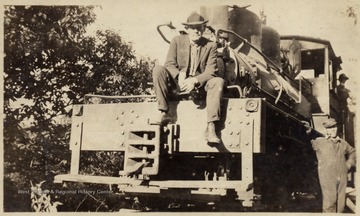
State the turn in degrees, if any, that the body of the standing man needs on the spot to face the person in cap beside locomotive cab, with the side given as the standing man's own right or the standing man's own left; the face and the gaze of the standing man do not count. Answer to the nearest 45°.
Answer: approximately 180°

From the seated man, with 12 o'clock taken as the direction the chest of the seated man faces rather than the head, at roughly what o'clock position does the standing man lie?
The standing man is roughly at 8 o'clock from the seated man.

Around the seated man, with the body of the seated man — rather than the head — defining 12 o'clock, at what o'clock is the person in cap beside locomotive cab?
The person in cap beside locomotive cab is roughly at 7 o'clock from the seated man.

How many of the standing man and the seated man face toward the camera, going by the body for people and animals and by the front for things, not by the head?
2

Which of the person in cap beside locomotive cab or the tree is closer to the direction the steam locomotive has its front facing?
the tree

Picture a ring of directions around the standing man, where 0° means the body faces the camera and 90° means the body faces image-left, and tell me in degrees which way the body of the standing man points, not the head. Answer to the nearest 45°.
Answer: approximately 0°

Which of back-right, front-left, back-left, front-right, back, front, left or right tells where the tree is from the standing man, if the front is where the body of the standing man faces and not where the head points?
right

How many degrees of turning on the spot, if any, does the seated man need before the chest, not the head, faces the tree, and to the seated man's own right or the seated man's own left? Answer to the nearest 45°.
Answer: approximately 135° to the seated man's own right

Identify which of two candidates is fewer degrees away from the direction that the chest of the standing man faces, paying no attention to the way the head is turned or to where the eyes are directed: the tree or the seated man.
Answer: the seated man

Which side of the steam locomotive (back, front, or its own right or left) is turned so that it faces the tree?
right
